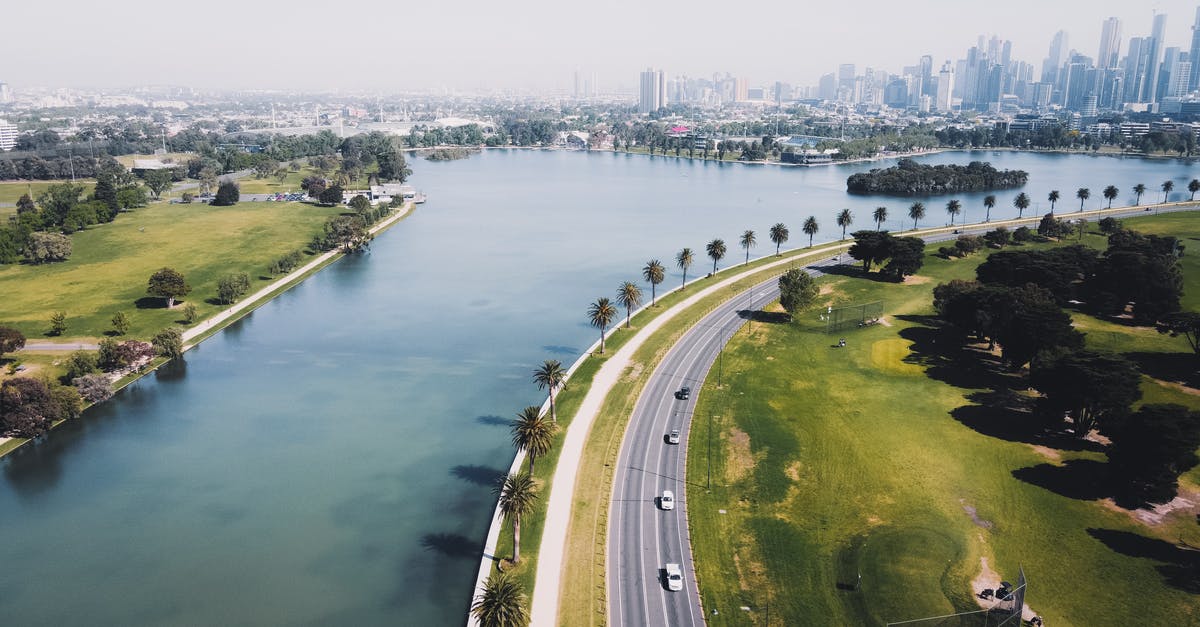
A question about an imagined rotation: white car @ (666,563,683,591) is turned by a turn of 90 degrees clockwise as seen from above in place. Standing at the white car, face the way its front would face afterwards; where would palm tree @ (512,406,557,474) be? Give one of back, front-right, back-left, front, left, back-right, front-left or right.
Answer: front-right

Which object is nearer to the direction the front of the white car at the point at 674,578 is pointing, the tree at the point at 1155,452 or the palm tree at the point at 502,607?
the palm tree

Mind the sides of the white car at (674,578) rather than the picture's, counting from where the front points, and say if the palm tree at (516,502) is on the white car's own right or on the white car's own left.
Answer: on the white car's own right

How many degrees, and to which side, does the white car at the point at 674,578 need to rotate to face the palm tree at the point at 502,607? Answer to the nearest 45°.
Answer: approximately 45° to its right

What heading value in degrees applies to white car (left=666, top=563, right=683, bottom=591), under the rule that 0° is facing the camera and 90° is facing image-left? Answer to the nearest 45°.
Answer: approximately 0°

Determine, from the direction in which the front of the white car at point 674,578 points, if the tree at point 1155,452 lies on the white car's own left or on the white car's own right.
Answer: on the white car's own left
